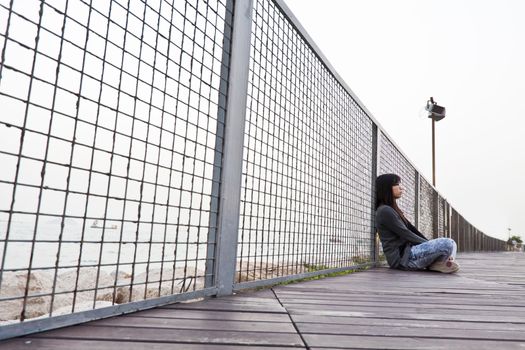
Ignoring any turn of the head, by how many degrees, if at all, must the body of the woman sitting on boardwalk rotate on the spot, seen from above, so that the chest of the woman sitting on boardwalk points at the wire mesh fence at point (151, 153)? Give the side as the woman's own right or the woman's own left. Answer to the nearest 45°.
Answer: approximately 90° to the woman's own right

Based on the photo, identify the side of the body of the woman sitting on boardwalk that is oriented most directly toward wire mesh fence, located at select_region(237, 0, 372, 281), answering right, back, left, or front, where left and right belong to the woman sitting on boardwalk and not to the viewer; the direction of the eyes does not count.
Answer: right

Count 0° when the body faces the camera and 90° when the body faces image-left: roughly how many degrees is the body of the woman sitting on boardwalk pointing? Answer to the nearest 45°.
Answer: approximately 270°

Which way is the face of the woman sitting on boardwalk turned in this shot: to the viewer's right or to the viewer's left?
to the viewer's right
